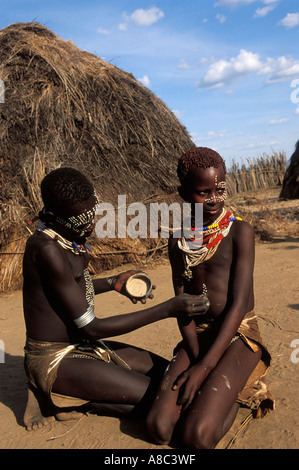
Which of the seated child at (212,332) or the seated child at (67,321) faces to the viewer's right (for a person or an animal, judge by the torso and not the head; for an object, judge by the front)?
the seated child at (67,321)

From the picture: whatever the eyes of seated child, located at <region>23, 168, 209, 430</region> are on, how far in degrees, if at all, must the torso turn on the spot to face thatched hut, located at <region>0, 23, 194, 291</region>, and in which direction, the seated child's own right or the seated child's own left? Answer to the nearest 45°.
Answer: approximately 90° to the seated child's own left

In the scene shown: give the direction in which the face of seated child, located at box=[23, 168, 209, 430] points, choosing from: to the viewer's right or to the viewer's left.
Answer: to the viewer's right

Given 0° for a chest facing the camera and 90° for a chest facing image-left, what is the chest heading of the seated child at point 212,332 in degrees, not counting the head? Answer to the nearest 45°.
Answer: approximately 45°

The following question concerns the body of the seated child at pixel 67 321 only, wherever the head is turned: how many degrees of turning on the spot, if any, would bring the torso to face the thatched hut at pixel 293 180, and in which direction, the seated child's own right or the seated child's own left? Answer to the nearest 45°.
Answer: approximately 45° to the seated child's own left

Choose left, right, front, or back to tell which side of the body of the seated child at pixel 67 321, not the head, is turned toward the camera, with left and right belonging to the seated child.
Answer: right

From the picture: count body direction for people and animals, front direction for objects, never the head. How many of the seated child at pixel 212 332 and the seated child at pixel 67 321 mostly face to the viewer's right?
1

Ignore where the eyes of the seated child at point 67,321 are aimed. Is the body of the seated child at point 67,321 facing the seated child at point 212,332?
yes
